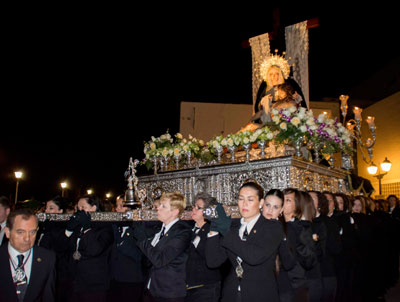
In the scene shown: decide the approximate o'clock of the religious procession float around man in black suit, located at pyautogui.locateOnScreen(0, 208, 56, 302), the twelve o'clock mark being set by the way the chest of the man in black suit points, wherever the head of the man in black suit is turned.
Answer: The religious procession float is roughly at 8 o'clock from the man in black suit.

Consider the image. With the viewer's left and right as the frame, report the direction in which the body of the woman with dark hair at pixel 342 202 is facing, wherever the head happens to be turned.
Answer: facing the viewer and to the left of the viewer

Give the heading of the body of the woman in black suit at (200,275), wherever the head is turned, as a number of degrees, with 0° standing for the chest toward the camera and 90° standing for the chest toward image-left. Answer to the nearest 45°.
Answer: approximately 45°

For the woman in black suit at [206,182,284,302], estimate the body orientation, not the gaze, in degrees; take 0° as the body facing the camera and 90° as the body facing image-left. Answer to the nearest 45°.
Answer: approximately 45°

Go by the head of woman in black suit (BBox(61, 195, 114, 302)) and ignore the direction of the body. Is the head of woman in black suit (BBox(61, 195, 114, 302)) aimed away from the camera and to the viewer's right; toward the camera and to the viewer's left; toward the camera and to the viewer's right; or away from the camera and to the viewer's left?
toward the camera and to the viewer's left

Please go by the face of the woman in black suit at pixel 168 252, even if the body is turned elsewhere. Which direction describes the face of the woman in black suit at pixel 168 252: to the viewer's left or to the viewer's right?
to the viewer's left

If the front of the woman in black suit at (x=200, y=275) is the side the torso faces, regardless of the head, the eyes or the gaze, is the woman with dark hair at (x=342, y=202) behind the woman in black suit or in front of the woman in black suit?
behind

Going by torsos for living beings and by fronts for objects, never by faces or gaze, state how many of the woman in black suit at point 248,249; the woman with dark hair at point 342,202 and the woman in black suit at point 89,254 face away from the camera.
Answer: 0

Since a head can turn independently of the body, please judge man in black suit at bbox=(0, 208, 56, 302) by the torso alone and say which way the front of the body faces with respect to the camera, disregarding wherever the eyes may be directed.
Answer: toward the camera

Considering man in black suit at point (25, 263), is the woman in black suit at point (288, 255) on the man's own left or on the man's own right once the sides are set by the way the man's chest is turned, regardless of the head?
on the man's own left
